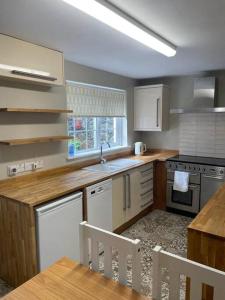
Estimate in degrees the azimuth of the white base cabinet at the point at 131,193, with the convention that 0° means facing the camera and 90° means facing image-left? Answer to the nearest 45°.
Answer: approximately 315°

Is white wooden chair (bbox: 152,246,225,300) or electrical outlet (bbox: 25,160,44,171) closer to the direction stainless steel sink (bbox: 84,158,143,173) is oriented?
the white wooden chair

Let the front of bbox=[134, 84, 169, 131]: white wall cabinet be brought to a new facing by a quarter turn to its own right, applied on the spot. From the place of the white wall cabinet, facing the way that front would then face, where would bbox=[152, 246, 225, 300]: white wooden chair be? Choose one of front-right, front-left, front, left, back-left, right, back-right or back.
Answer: back-left

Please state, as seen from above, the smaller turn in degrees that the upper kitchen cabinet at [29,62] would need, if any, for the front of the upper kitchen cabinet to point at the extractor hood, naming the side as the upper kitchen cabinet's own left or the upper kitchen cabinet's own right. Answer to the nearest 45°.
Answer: approximately 45° to the upper kitchen cabinet's own left

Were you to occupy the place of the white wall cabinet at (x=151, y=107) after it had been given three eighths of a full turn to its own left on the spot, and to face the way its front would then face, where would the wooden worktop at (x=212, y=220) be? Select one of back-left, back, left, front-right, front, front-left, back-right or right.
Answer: right

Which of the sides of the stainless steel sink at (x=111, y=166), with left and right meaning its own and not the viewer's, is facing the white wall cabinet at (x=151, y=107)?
left

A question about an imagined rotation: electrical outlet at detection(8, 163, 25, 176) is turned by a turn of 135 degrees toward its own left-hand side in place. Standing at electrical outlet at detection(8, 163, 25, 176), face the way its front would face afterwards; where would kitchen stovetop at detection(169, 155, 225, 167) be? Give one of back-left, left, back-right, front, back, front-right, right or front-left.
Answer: right

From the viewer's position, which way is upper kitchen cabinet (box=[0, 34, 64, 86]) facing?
facing the viewer and to the right of the viewer

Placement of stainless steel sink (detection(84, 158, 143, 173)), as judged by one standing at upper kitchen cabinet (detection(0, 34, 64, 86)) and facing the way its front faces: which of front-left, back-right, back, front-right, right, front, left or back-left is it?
left

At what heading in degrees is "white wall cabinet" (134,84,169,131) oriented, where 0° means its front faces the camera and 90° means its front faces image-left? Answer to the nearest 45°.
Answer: approximately 45°

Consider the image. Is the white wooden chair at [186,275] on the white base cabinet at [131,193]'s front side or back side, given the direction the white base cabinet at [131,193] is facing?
on the front side
